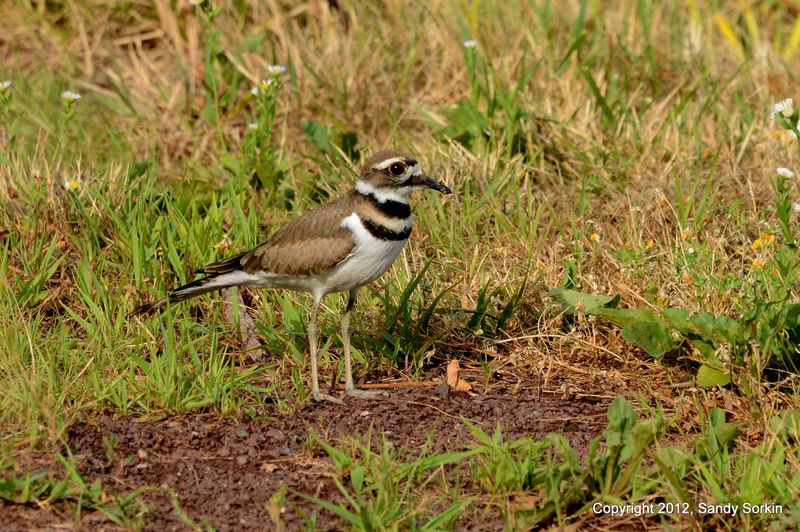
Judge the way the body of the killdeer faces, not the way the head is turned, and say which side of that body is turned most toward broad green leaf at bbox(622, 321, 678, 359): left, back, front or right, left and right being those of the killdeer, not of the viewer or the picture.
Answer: front

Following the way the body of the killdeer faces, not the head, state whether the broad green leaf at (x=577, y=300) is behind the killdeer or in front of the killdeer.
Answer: in front

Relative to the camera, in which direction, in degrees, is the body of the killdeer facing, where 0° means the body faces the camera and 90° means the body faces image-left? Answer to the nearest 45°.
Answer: approximately 270°

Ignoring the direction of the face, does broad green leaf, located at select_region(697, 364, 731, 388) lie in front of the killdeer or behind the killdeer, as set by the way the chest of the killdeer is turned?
in front
